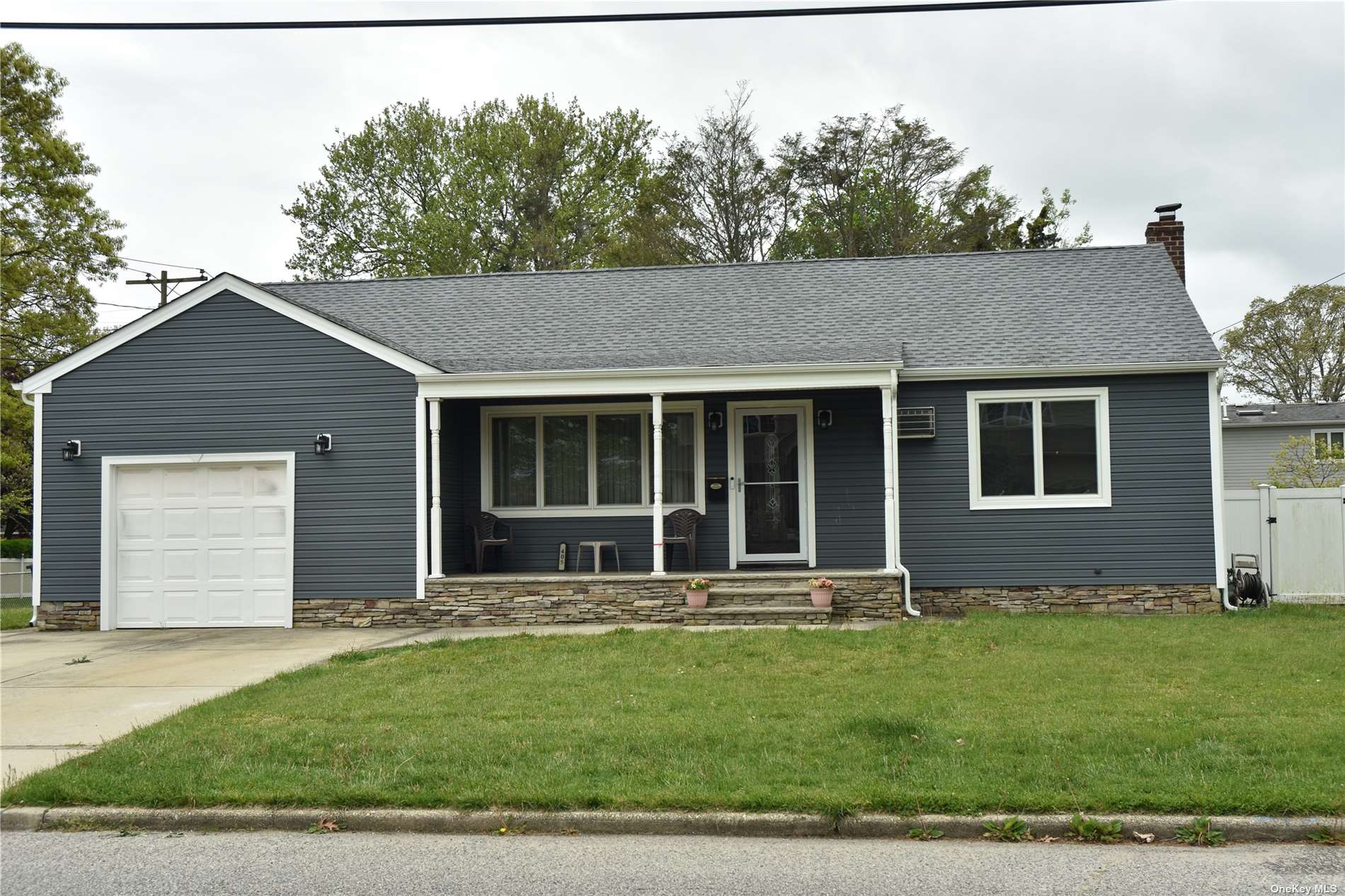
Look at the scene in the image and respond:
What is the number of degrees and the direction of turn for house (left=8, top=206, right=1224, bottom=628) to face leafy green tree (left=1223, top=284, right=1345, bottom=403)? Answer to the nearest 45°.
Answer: approximately 135° to its left

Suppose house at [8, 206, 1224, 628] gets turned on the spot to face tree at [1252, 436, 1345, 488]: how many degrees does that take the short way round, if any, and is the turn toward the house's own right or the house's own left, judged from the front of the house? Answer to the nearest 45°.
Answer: approximately 135° to the house's own left

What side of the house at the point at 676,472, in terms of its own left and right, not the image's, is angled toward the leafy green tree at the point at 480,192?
back

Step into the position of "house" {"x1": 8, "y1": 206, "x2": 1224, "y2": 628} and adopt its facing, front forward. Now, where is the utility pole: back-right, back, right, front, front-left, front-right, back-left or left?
back-right

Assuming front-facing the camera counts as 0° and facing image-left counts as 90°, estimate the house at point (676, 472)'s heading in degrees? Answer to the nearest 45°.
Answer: approximately 0°

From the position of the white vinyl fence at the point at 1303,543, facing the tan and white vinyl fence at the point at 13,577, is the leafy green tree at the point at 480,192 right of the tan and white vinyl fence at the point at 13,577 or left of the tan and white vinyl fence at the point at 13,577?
right

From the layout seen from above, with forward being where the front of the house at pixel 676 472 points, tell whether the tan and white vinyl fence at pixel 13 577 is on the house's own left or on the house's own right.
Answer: on the house's own right

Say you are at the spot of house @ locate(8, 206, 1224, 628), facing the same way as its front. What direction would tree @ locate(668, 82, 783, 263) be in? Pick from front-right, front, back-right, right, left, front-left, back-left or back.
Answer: back

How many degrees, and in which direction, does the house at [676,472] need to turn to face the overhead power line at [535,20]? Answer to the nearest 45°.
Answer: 0° — it already faces it
